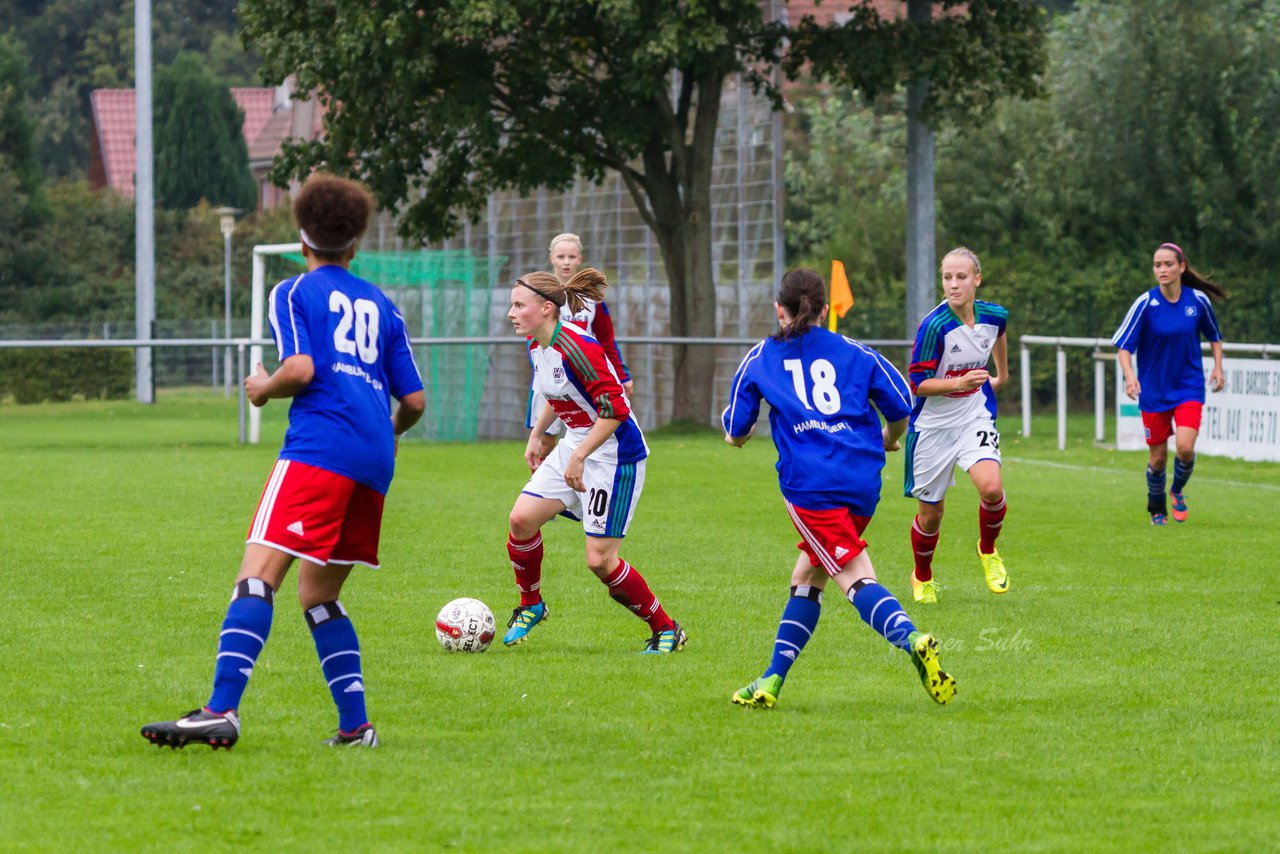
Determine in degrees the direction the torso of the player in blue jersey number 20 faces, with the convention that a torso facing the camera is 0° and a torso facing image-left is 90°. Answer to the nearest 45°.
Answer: approximately 135°

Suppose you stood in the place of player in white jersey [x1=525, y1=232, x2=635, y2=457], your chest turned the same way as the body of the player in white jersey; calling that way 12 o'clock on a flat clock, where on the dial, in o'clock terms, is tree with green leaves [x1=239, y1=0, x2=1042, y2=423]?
The tree with green leaves is roughly at 6 o'clock from the player in white jersey.

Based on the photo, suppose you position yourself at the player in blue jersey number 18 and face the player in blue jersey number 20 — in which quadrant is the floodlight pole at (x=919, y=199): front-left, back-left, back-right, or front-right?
back-right

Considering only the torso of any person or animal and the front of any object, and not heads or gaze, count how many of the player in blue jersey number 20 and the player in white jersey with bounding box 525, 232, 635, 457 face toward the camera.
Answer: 1

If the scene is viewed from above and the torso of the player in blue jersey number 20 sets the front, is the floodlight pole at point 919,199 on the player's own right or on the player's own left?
on the player's own right

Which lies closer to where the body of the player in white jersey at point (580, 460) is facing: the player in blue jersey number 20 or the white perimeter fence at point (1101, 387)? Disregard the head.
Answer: the player in blue jersey number 20

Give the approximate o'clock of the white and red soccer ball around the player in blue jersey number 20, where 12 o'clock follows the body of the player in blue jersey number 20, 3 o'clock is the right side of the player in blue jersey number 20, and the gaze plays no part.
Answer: The white and red soccer ball is roughly at 2 o'clock from the player in blue jersey number 20.

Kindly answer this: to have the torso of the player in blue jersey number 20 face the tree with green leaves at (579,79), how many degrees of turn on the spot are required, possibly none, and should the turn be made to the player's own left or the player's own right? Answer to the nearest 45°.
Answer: approximately 45° to the player's own right

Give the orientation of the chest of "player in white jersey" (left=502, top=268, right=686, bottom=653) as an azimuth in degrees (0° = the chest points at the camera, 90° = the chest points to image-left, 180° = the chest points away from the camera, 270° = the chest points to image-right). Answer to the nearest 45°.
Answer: approximately 45°

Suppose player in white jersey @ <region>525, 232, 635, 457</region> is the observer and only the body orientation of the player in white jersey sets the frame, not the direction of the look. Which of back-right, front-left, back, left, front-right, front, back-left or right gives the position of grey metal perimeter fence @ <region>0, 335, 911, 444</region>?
back

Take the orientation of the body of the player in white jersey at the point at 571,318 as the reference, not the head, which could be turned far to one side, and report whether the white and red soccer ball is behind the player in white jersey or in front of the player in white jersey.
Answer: in front

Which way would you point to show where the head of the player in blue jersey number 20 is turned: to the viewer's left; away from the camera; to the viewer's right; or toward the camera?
away from the camera

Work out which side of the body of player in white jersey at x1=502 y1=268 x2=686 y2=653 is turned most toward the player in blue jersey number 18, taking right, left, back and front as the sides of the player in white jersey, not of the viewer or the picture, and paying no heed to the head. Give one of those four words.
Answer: left

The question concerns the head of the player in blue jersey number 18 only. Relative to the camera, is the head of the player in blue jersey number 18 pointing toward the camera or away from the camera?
away from the camera
